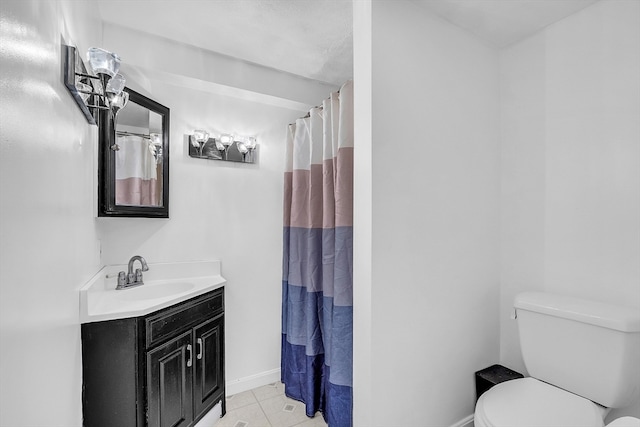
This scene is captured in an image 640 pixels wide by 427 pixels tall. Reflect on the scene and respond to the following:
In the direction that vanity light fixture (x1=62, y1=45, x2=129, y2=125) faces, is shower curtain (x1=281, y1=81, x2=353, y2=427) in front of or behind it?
in front

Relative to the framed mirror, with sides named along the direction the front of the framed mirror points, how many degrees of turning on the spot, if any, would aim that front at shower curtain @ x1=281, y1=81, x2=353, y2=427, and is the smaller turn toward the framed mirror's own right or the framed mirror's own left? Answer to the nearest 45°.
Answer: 0° — it already faces it

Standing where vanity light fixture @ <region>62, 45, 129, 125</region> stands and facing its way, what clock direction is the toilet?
The toilet is roughly at 1 o'clock from the vanity light fixture.

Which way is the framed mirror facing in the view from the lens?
facing the viewer and to the right of the viewer

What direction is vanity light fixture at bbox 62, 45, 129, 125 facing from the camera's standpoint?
to the viewer's right

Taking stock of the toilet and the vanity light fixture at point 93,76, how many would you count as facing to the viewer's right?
1

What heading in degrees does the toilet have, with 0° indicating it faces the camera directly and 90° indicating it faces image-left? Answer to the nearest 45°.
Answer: approximately 45°

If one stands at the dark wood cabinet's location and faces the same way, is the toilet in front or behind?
in front

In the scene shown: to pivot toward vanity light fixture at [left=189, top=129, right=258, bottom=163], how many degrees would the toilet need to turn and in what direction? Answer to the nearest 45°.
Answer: approximately 45° to its right
